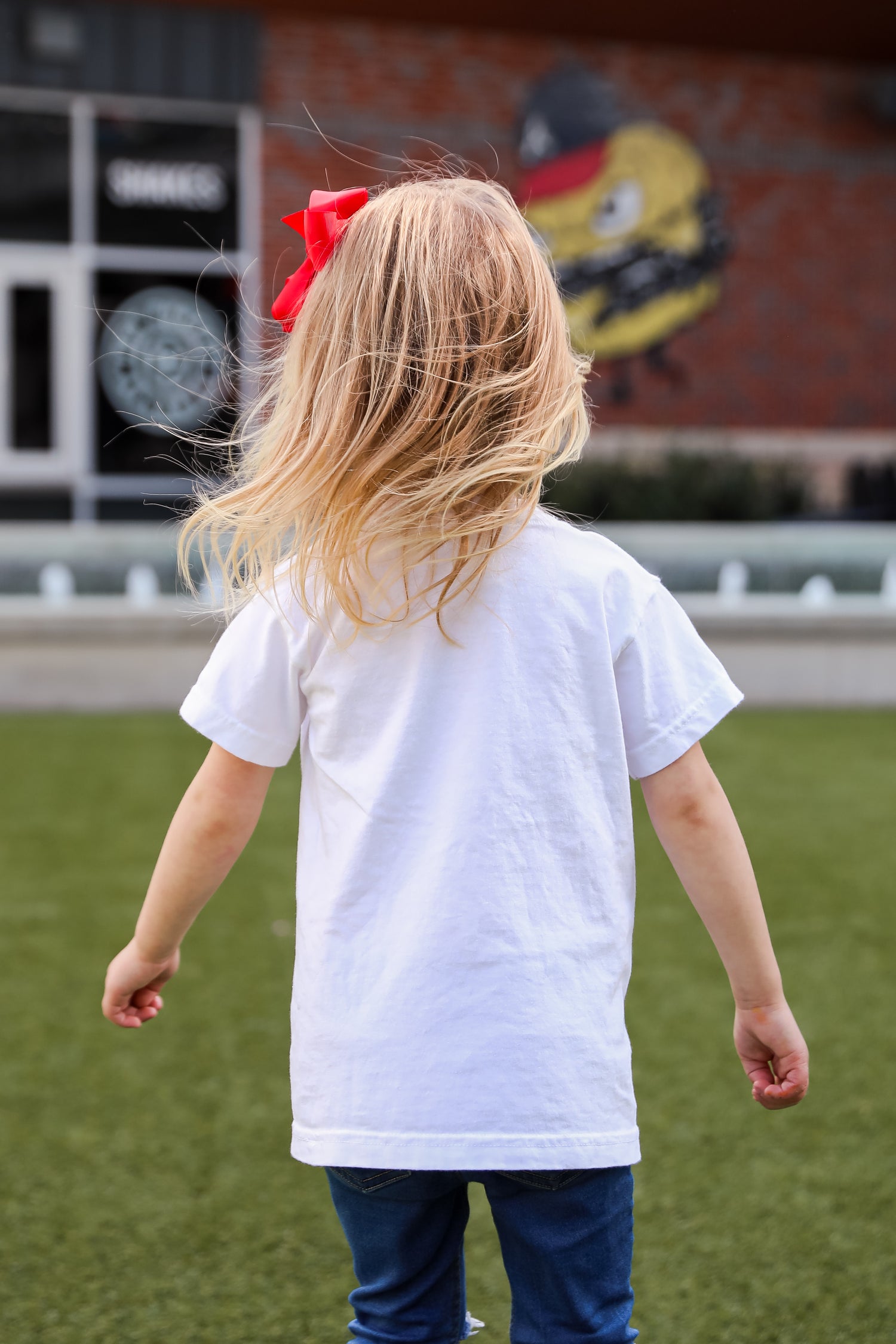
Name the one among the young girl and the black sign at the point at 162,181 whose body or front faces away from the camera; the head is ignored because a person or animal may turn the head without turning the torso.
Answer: the young girl

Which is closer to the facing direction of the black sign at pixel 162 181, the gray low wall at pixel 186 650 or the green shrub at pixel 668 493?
the gray low wall

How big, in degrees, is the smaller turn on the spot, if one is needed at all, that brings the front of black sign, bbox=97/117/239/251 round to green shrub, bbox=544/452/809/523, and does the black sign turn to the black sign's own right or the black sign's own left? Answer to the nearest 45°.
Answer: approximately 45° to the black sign's own left

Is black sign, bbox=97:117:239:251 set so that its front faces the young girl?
yes

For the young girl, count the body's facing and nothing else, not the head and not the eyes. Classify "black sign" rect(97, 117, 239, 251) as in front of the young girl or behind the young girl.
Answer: in front

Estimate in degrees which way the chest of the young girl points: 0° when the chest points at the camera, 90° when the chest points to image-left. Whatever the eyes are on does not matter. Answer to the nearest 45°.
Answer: approximately 180°

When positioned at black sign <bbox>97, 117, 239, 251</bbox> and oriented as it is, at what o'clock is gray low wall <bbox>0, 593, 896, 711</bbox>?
The gray low wall is roughly at 12 o'clock from the black sign.

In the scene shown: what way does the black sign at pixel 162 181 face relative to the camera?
toward the camera

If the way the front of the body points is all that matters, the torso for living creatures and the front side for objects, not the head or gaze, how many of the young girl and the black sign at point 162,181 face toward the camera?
1

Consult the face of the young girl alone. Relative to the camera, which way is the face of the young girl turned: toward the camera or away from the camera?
away from the camera

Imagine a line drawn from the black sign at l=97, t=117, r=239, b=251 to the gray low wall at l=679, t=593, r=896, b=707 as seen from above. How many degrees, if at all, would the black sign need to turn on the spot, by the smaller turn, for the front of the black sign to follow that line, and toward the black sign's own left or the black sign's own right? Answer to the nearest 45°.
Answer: approximately 45° to the black sign's own left

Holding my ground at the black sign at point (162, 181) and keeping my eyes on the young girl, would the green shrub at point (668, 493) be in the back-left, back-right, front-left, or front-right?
front-left

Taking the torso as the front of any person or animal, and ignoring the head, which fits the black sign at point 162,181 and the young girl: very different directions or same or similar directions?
very different directions

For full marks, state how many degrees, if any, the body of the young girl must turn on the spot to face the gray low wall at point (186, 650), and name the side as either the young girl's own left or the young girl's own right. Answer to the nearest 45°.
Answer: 0° — they already face it

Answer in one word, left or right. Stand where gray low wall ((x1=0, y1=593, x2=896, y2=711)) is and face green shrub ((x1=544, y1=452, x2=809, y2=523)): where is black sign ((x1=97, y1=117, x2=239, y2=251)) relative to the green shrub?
left

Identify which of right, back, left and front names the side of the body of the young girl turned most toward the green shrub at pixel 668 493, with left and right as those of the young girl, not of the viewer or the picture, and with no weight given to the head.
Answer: front
